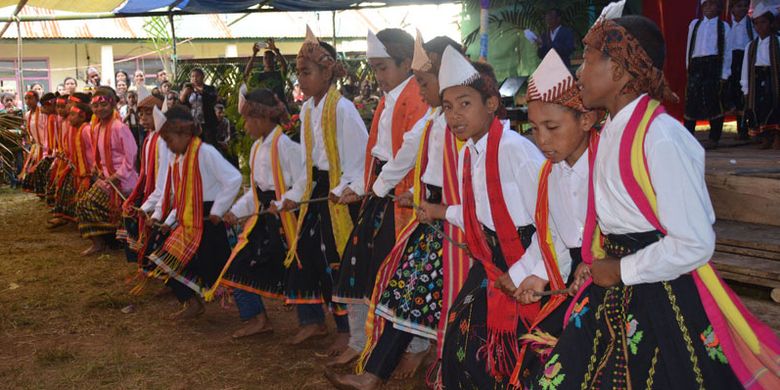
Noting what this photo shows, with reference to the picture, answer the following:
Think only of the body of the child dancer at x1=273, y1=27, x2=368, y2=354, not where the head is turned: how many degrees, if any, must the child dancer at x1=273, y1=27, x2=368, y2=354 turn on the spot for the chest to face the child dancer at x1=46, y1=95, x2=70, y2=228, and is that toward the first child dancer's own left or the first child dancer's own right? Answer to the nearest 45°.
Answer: approximately 90° to the first child dancer's own right

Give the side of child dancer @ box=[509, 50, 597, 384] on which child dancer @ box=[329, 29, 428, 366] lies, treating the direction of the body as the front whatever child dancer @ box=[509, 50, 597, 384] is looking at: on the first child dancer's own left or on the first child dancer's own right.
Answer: on the first child dancer's own right

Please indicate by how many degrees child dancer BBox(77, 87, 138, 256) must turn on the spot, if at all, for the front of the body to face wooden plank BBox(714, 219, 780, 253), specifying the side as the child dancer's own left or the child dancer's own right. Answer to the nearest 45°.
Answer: approximately 90° to the child dancer's own left

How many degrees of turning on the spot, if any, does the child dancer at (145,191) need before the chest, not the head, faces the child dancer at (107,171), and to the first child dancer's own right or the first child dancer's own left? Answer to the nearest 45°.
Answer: approximately 135° to the first child dancer's own right

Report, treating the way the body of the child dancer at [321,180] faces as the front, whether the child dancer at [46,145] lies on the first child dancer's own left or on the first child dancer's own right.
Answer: on the first child dancer's own right

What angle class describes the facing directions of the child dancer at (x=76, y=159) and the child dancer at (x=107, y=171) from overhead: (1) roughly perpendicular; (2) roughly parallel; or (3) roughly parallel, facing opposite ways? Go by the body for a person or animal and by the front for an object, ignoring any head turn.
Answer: roughly parallel

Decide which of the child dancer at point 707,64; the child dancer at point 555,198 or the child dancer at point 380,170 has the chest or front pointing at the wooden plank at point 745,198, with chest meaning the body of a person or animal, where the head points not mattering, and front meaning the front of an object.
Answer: the child dancer at point 707,64

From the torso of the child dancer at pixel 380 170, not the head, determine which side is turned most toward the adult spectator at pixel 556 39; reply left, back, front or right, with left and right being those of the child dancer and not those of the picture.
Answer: back

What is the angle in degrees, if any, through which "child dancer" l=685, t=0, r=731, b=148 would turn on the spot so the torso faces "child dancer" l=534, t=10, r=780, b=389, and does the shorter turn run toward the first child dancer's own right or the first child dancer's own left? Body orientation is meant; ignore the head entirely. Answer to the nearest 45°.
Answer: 0° — they already face them

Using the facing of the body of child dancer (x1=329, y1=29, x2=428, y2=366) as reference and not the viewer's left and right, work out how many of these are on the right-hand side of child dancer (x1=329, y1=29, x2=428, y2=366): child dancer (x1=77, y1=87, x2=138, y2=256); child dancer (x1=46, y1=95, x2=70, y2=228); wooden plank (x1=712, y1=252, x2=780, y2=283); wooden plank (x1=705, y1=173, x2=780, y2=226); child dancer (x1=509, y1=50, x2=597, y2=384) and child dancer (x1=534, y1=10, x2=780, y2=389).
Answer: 2

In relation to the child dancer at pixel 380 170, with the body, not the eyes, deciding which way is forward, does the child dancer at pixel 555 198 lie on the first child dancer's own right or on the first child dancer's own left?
on the first child dancer's own left

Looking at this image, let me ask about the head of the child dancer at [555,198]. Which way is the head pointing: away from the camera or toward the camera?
toward the camera

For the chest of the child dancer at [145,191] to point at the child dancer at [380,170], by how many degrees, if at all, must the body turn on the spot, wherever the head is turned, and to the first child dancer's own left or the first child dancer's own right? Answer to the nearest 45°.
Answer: approximately 90° to the first child dancer's own left

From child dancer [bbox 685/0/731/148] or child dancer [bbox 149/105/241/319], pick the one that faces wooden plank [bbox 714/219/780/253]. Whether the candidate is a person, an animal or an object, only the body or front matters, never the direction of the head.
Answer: child dancer [bbox 685/0/731/148]

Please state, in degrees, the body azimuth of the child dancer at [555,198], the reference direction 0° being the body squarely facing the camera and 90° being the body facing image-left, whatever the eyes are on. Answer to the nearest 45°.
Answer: approximately 45°

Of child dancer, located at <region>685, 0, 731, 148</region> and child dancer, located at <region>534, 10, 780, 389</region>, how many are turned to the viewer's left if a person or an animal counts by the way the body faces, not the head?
1

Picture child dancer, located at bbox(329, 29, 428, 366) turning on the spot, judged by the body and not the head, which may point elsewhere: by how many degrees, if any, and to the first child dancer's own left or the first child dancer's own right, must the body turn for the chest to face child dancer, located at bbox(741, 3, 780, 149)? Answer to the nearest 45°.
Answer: approximately 180°

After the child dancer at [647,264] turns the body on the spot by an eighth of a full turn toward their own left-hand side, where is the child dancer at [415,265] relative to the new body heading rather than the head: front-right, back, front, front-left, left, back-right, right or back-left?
right
